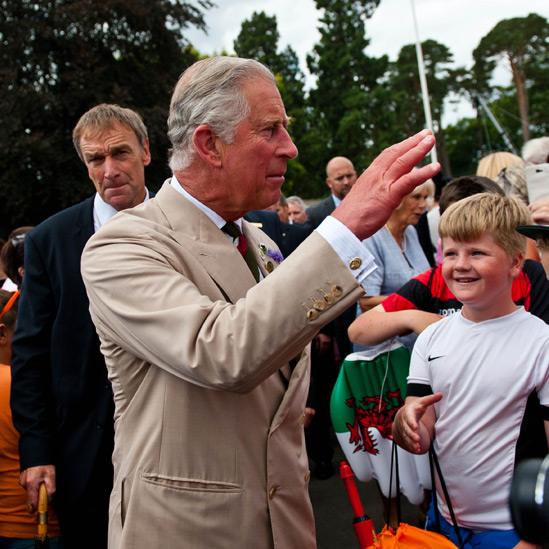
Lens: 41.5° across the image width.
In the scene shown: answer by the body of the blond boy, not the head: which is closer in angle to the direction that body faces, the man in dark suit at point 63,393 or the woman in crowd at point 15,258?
the man in dark suit

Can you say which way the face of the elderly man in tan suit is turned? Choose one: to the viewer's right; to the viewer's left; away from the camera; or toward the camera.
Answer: to the viewer's right

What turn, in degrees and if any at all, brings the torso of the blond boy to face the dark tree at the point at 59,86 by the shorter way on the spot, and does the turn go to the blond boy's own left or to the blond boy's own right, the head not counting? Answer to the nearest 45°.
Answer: approximately 90° to the blond boy's own right

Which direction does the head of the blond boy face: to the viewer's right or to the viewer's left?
to the viewer's left

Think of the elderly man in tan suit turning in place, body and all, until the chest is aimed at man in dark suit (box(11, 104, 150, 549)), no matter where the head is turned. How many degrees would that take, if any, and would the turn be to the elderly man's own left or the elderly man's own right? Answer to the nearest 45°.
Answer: approximately 180°

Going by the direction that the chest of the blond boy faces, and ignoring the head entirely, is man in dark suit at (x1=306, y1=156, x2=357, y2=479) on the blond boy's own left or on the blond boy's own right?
on the blond boy's own right

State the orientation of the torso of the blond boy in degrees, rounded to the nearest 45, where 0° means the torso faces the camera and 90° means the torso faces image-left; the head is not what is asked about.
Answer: approximately 45°

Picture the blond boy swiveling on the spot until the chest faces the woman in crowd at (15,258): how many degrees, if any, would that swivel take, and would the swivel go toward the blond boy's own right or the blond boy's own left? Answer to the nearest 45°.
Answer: approximately 90° to the blond boy's own right

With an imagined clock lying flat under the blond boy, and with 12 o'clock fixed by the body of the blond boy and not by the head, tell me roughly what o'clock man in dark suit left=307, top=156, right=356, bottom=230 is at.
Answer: The man in dark suit is roughly at 4 o'clock from the blond boy.

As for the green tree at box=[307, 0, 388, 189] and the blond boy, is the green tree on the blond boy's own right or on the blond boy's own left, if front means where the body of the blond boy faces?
on the blond boy's own right

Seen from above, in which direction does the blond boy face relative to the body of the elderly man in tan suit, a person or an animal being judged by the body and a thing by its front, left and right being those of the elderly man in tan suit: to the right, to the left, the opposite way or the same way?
to the right

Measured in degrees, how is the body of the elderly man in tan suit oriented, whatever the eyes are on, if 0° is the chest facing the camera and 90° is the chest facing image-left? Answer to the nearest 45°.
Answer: approximately 315°
